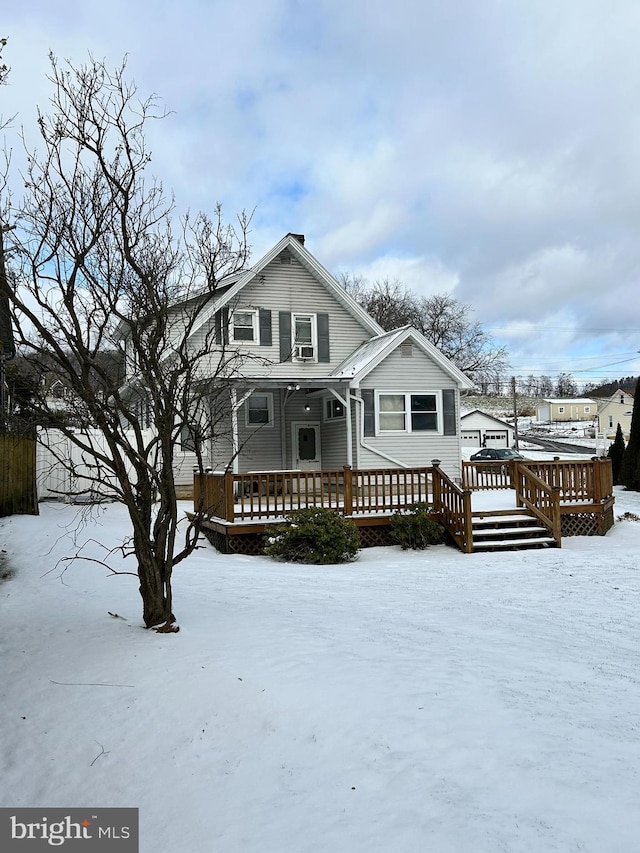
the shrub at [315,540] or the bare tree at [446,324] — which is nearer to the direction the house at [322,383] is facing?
the shrub

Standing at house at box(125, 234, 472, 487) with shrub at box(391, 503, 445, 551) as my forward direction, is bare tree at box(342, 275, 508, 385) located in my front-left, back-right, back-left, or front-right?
back-left

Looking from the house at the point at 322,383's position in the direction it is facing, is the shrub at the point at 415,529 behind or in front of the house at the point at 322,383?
in front

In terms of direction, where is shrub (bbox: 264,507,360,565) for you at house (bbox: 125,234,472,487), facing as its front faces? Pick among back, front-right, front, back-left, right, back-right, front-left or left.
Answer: front

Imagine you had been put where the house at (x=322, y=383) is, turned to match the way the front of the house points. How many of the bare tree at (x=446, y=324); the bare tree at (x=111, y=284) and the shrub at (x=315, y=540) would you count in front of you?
2

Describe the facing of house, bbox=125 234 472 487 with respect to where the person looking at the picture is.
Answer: facing the viewer

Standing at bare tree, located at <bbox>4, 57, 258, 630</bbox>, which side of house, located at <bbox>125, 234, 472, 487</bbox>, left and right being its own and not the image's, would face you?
front

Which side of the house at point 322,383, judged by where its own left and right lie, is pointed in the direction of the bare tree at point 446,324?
back

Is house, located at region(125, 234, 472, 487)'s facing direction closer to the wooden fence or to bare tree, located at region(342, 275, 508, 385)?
the wooden fence

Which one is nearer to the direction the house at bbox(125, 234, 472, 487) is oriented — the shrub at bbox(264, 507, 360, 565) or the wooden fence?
the shrub

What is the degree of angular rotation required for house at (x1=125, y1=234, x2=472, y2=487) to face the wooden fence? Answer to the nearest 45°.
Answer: approximately 45° to its right
